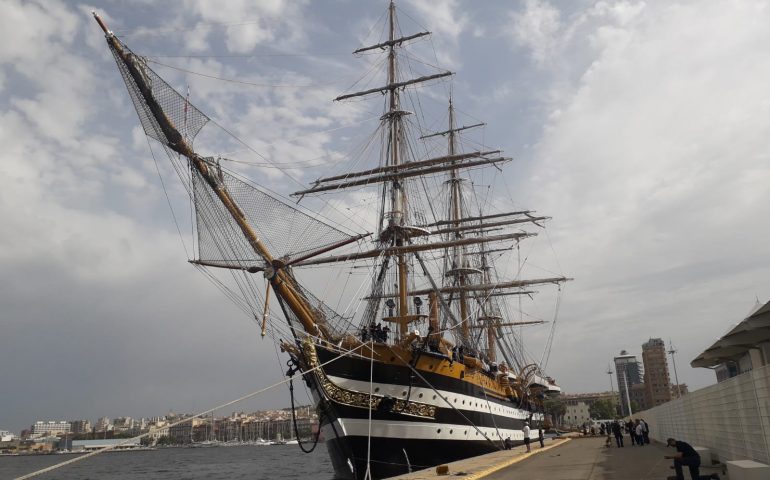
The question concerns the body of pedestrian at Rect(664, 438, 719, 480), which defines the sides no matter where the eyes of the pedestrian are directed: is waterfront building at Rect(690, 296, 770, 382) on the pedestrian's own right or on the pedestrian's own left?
on the pedestrian's own right

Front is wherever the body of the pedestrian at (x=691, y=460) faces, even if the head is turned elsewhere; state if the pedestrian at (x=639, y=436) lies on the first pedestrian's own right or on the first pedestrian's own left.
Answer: on the first pedestrian's own right

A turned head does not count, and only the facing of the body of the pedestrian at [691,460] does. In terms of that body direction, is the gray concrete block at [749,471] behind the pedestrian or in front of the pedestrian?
behind

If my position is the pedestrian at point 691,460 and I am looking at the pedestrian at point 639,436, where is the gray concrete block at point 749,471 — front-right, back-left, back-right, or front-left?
back-right

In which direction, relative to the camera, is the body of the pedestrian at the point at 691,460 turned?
to the viewer's left

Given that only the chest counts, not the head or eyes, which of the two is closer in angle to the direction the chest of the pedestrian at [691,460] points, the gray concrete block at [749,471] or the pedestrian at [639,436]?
the pedestrian
